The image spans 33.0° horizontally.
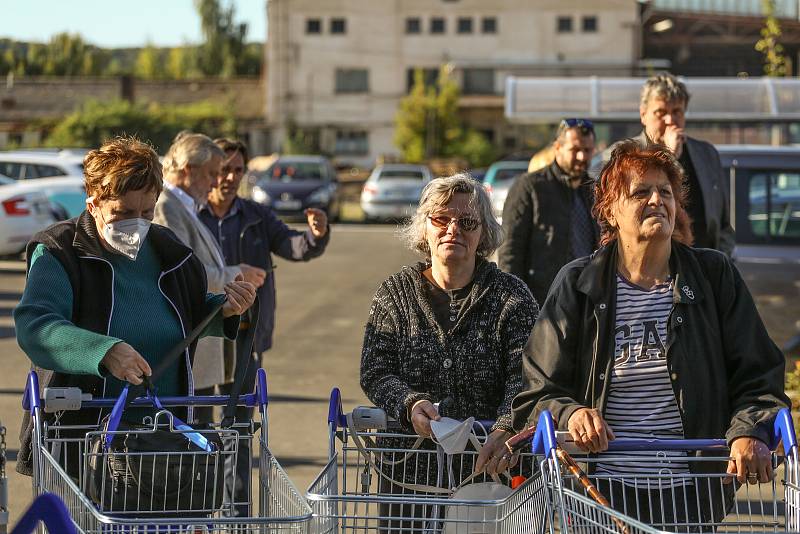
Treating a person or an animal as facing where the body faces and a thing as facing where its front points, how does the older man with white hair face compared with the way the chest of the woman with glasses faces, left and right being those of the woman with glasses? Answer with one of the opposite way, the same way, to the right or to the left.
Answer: to the left

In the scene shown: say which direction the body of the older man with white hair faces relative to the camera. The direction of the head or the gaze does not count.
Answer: to the viewer's right

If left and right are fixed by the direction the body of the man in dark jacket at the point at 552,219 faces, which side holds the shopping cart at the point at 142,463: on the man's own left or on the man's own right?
on the man's own right

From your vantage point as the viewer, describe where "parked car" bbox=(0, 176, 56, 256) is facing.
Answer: facing away from the viewer and to the left of the viewer

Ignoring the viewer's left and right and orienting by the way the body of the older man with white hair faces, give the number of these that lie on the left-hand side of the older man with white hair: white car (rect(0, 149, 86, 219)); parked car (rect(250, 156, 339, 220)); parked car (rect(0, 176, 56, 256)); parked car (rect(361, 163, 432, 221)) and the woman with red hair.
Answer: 4

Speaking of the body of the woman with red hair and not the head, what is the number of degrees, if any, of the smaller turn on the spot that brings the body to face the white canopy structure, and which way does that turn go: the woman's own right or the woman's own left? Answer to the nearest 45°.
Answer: approximately 180°

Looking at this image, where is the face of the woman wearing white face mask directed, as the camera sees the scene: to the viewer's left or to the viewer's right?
to the viewer's right

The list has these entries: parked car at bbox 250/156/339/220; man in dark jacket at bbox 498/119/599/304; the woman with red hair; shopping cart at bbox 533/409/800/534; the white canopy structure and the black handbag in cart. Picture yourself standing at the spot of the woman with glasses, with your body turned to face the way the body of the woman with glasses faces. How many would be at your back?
3
